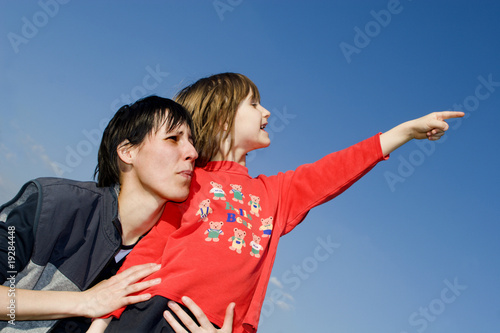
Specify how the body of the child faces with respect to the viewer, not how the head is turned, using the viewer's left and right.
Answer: facing the viewer and to the right of the viewer

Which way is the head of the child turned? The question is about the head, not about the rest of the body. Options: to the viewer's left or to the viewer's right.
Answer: to the viewer's right
